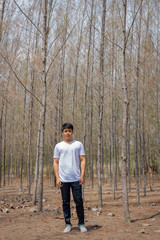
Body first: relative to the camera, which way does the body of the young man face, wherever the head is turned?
toward the camera
